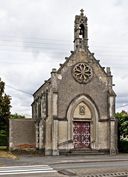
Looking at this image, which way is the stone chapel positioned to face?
toward the camera

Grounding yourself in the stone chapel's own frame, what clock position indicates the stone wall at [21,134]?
The stone wall is roughly at 4 o'clock from the stone chapel.

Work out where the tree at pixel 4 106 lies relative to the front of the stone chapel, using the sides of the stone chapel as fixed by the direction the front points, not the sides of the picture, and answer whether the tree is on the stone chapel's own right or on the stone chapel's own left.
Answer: on the stone chapel's own right

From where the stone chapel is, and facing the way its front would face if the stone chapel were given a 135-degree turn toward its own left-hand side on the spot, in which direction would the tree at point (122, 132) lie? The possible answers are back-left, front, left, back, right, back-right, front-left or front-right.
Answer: front
